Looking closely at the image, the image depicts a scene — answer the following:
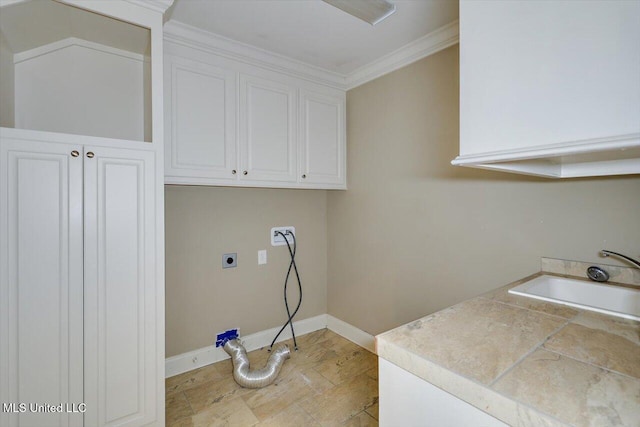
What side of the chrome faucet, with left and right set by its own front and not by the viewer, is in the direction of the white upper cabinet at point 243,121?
front

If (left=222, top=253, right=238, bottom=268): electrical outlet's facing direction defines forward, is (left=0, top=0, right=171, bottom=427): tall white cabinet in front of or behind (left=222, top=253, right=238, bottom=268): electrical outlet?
in front

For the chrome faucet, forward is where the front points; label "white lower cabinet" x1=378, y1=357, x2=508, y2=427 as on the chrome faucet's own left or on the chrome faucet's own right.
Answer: on the chrome faucet's own left

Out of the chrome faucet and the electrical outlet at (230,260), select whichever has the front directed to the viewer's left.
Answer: the chrome faucet

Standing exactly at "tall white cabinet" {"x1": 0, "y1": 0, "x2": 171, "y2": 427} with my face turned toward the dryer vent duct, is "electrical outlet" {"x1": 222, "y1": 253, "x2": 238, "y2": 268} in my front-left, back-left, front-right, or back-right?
front-left

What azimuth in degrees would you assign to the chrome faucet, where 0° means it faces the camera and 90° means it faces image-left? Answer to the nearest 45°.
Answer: approximately 90°

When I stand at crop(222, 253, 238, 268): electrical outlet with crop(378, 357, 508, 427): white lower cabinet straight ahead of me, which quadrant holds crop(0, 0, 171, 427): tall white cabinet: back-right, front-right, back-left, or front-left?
front-right

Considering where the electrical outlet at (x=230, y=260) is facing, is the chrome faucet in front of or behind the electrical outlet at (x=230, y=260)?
in front

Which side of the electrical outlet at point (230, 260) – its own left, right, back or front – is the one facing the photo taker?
front

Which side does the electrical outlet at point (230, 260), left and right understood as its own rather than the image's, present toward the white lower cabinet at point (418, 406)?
front

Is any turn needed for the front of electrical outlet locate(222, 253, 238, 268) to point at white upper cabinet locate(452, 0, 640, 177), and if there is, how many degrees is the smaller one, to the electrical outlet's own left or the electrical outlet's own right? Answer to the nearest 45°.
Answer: approximately 45° to the electrical outlet's own left

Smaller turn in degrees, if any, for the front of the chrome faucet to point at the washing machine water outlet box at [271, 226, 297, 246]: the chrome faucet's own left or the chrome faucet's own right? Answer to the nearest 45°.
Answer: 0° — it already faces it

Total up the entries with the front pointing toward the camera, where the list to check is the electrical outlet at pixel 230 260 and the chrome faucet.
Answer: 1
